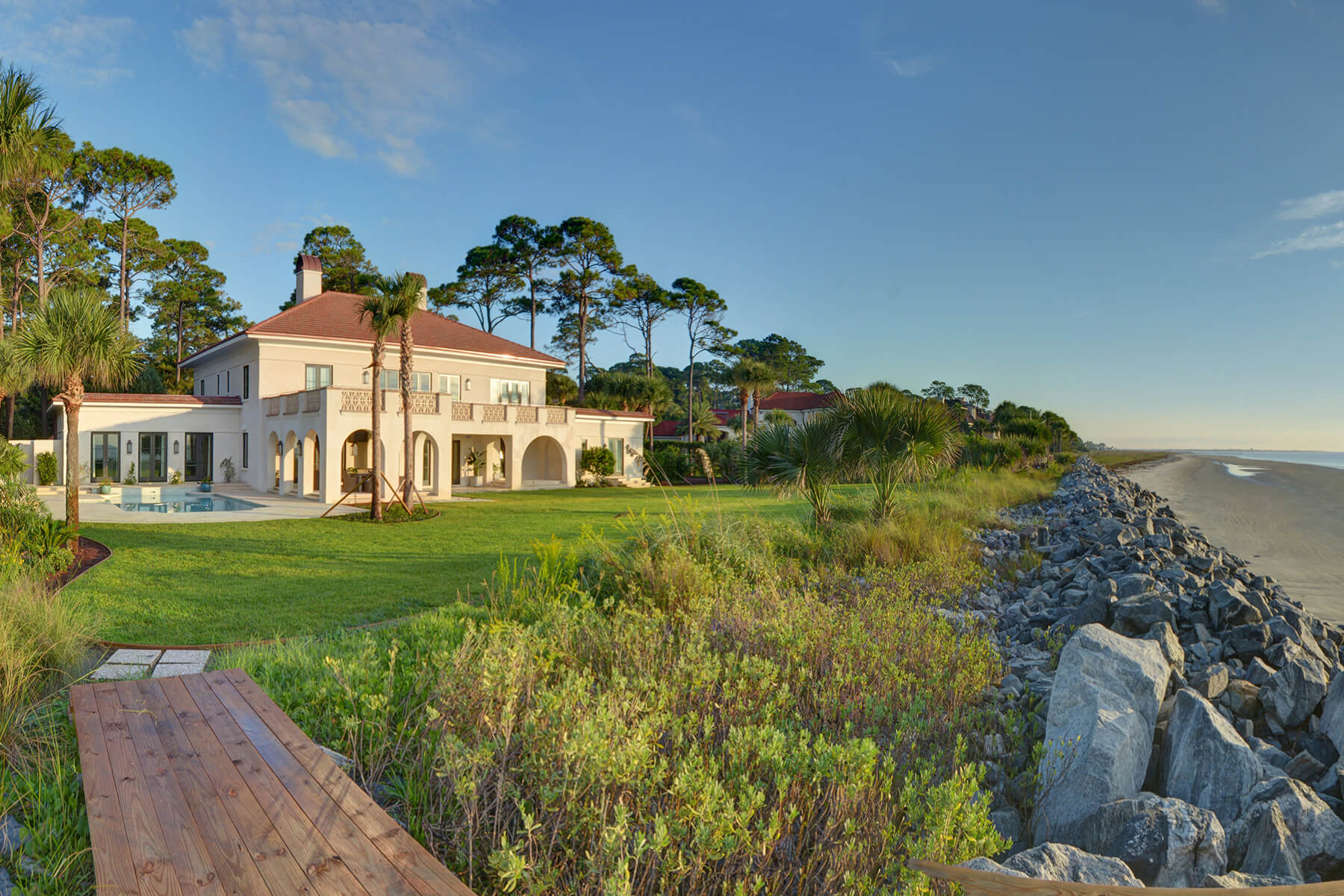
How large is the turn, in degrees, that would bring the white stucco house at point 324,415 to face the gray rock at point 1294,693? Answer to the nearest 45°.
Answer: approximately 45° to its right

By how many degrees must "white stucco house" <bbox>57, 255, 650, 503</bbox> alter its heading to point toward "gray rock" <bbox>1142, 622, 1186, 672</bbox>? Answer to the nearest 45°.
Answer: approximately 45° to its right

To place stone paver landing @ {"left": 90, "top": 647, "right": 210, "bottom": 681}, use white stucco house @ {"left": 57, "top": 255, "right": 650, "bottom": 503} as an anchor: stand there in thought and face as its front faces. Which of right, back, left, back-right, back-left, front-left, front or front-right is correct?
front-right

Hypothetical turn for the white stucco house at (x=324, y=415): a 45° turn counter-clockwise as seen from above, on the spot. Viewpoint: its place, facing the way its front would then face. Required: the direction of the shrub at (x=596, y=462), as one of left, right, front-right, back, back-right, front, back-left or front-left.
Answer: front

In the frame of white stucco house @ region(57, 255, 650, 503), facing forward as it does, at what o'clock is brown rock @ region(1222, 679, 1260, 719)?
The brown rock is roughly at 1 o'clock from the white stucco house.

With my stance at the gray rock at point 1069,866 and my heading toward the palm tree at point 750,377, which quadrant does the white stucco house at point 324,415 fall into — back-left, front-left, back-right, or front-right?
front-left

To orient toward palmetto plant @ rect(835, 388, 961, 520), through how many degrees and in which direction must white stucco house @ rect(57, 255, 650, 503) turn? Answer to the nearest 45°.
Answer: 0° — it already faces it

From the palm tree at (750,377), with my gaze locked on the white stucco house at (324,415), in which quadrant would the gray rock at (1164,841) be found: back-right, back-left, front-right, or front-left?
front-left

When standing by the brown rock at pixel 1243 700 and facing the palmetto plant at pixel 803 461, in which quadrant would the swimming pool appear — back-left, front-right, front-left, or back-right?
front-left

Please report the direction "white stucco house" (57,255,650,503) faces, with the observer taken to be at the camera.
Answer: facing the viewer and to the right of the viewer

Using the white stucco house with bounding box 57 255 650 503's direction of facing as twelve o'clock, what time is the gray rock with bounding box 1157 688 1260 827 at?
The gray rock is roughly at 1 o'clock from the white stucco house.

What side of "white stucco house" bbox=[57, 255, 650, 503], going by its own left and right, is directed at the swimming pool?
right

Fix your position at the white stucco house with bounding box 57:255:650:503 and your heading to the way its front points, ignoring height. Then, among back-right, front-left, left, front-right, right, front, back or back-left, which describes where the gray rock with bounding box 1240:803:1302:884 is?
front-right
